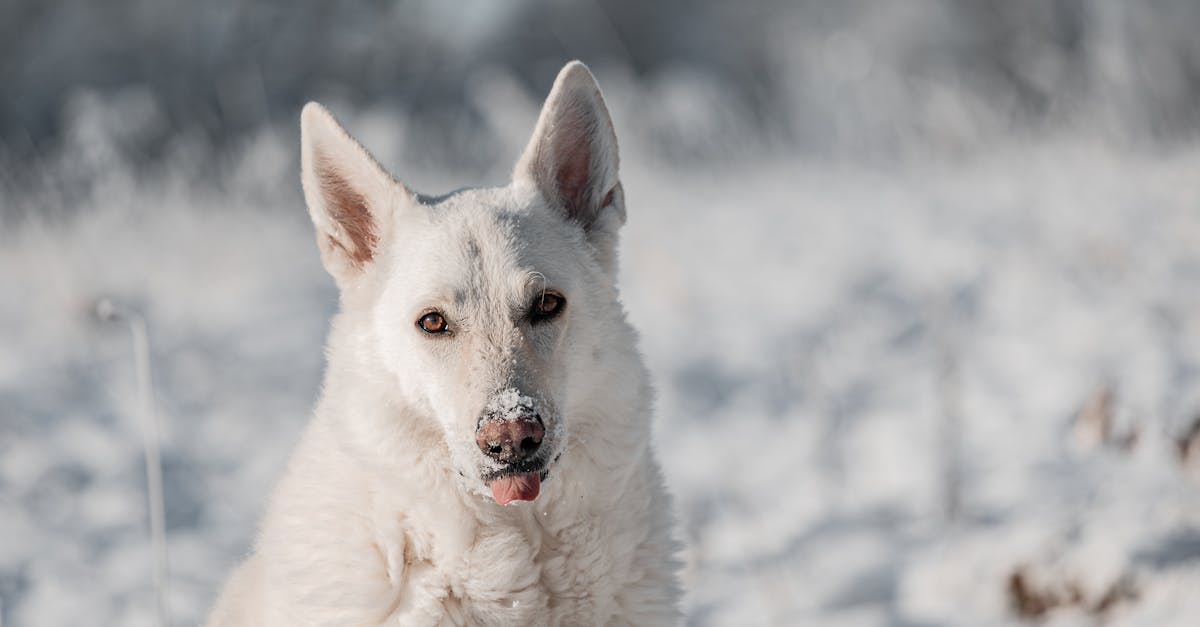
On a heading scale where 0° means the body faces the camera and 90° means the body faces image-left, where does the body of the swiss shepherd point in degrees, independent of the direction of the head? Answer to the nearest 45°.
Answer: approximately 0°
